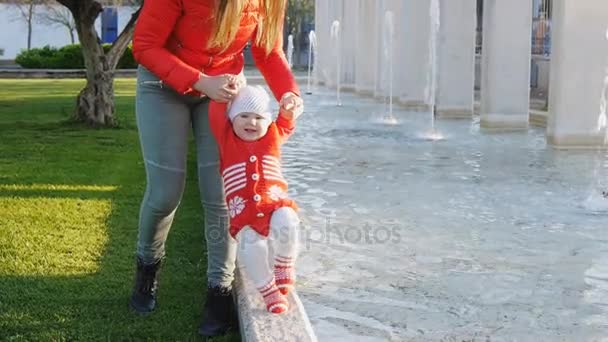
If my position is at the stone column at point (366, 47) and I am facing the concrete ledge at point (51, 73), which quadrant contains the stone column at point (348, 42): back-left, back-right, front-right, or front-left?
front-right

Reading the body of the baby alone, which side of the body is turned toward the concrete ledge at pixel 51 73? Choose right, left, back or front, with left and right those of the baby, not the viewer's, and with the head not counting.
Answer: back

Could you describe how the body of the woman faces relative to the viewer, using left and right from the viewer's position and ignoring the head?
facing the viewer and to the right of the viewer

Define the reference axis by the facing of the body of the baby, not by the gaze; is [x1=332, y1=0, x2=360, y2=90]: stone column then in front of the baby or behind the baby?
behind

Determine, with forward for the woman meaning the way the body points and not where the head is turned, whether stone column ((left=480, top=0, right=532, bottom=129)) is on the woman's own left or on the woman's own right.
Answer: on the woman's own left

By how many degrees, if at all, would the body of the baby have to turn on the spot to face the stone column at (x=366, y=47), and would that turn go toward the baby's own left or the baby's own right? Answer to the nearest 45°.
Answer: approximately 180°

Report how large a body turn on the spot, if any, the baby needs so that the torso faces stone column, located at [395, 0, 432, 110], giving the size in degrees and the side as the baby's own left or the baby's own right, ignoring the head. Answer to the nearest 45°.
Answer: approximately 180°

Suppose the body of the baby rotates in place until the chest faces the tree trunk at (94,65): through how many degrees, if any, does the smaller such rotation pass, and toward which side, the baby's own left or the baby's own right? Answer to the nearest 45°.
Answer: approximately 180°

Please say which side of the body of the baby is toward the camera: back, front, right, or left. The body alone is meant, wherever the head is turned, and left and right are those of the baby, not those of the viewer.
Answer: front

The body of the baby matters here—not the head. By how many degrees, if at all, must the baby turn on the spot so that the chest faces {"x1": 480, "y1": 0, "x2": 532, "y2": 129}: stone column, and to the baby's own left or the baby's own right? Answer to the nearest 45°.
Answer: approximately 180°

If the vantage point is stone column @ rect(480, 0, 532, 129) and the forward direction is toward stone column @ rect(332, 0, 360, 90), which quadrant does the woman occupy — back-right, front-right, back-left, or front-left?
back-left

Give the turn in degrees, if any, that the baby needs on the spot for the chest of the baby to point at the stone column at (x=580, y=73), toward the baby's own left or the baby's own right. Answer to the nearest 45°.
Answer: approximately 135° to the baby's own left

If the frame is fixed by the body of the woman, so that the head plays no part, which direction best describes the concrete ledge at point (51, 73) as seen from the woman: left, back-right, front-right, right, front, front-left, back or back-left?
back-left
